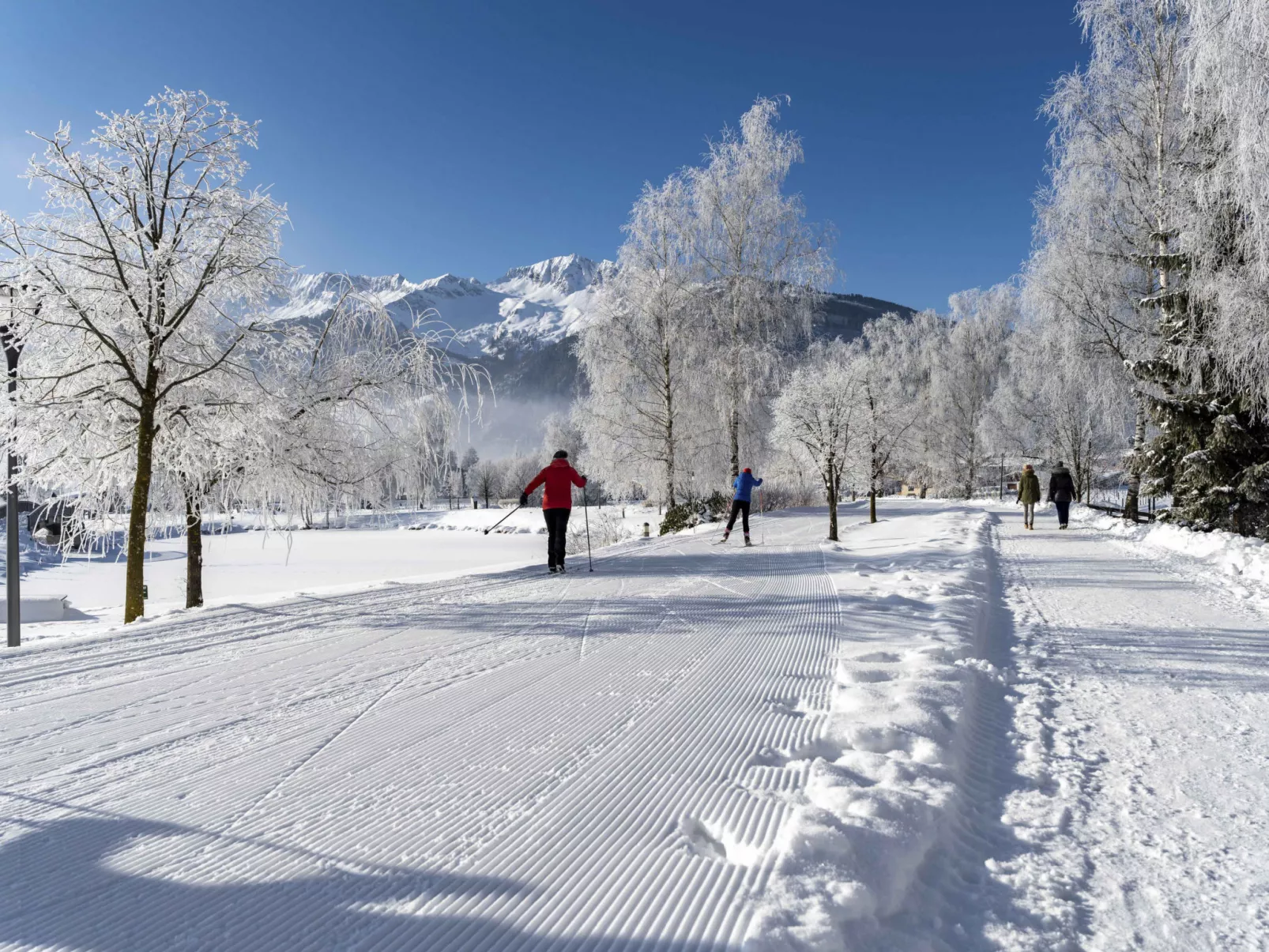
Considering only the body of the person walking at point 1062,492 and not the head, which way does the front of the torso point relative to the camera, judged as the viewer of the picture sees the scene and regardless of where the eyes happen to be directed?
away from the camera

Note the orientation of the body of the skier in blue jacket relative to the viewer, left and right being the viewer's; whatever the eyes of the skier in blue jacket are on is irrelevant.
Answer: facing away from the viewer and to the right of the viewer

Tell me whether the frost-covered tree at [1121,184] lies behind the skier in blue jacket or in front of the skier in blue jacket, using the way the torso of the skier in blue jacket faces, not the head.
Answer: in front

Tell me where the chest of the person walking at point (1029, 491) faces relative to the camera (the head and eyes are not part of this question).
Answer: away from the camera

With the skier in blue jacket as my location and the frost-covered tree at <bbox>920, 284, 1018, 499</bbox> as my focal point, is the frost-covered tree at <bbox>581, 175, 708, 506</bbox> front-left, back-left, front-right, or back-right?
front-left

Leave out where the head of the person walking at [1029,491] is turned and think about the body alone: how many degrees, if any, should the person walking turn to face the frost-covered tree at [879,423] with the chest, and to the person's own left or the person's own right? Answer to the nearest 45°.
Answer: approximately 45° to the person's own left

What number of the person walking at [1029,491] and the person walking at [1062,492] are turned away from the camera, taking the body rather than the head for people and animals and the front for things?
2

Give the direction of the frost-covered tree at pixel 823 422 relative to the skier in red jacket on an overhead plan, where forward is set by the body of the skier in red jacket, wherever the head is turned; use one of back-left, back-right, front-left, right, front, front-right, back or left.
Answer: front

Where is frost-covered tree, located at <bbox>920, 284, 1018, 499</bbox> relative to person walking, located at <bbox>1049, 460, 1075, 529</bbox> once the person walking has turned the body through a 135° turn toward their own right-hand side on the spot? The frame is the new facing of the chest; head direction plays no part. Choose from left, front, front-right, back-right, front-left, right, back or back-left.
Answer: back-left

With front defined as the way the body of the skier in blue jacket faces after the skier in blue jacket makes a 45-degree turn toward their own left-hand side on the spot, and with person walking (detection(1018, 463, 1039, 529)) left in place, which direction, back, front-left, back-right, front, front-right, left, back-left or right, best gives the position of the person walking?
front-right
